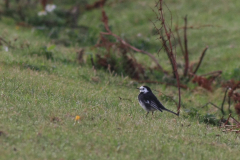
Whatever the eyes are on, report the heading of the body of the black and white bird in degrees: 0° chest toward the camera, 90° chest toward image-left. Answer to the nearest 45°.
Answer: approximately 90°
